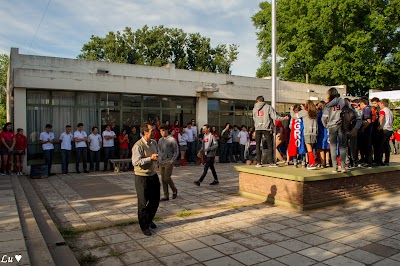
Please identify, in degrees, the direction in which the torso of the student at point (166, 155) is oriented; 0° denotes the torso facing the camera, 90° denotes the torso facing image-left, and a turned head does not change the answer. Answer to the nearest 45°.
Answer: approximately 45°

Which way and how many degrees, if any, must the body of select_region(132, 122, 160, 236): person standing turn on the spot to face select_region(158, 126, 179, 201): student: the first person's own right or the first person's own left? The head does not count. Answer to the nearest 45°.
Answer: approximately 135° to the first person's own left

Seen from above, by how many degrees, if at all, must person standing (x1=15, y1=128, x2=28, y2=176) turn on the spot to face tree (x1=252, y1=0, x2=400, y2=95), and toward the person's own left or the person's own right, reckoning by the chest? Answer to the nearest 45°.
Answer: approximately 90° to the person's own left

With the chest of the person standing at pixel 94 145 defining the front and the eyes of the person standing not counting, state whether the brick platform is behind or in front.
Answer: in front

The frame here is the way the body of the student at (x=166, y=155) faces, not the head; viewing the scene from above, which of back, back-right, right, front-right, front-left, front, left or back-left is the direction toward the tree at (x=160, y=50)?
back-right

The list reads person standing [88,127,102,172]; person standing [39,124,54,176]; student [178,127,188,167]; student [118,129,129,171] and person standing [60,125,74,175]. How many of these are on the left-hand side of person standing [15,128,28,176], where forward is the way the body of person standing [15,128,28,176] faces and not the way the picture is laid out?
5

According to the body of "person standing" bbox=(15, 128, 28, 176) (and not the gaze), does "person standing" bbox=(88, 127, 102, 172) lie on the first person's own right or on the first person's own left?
on the first person's own left

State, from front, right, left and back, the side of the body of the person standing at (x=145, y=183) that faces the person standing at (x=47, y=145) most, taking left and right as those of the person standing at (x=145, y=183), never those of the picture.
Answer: back

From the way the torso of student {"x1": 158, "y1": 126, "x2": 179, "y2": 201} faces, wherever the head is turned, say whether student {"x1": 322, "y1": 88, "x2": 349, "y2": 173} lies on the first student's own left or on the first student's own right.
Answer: on the first student's own left

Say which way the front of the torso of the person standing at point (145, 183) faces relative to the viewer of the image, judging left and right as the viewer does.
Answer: facing the viewer and to the right of the viewer

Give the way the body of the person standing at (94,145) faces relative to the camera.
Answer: toward the camera

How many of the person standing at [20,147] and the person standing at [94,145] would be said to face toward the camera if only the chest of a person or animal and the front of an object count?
2

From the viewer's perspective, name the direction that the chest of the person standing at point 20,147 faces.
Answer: toward the camera

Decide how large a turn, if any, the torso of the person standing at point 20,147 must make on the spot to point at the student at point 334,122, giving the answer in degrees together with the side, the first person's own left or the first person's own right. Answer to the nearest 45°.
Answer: approximately 45° to the first person's own left
